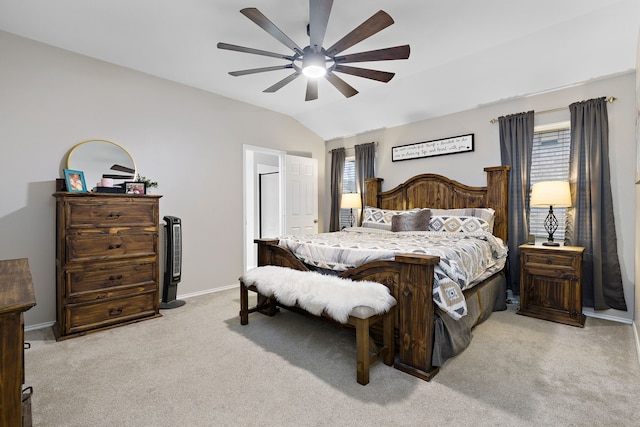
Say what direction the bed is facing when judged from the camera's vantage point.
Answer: facing the viewer and to the left of the viewer

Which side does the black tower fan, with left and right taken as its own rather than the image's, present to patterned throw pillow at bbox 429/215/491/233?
front

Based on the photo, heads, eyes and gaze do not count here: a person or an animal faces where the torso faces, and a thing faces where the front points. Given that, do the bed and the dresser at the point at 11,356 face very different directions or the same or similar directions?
very different directions

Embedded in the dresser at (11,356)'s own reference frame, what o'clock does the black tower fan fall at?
The black tower fan is roughly at 10 o'clock from the dresser.

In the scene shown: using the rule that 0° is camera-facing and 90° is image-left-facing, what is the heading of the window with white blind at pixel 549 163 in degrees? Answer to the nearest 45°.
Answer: approximately 45°

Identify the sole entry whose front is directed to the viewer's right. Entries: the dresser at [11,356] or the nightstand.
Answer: the dresser

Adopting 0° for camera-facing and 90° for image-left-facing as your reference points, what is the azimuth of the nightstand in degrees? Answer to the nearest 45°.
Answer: approximately 45°

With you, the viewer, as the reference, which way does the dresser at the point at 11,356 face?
facing to the right of the viewer

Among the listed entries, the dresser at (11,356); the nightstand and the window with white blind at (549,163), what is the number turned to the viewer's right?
1
